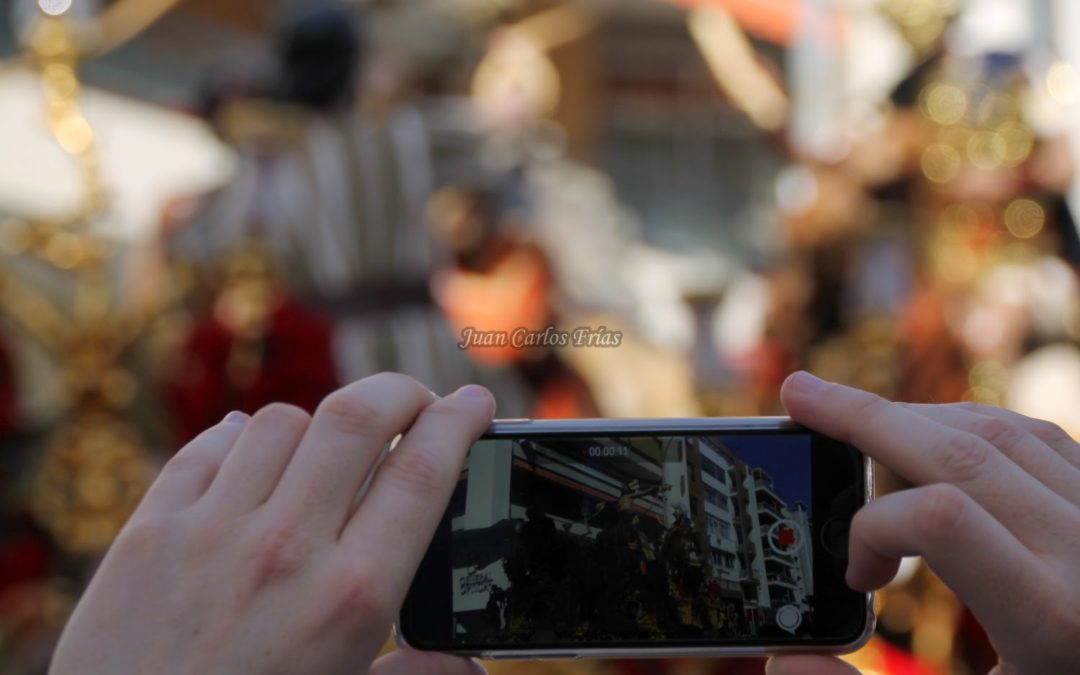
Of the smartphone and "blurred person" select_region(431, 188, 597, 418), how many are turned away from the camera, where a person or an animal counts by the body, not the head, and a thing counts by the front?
0

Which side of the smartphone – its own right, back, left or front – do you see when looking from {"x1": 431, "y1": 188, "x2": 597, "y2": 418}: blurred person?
back

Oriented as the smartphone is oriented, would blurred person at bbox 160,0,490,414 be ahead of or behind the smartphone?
behind

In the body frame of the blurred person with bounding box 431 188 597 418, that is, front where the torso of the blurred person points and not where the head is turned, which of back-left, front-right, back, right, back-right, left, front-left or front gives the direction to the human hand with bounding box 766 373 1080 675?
front-left
